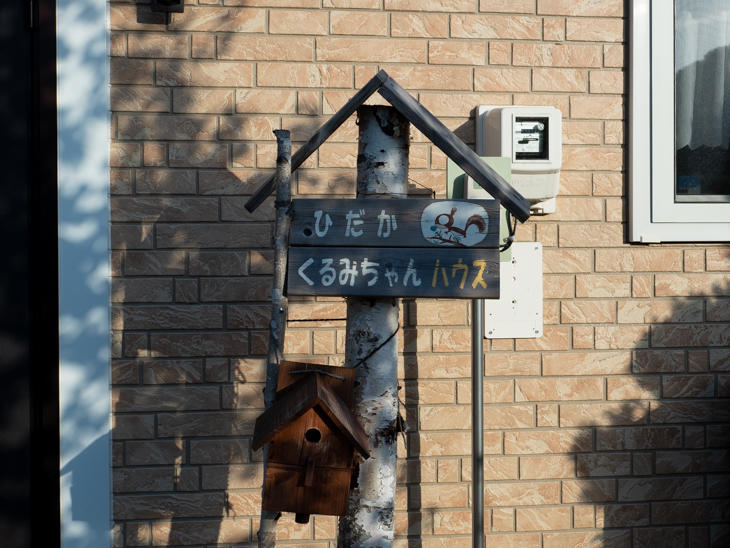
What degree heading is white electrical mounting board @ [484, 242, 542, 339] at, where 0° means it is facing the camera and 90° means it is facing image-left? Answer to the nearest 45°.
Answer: approximately 0°

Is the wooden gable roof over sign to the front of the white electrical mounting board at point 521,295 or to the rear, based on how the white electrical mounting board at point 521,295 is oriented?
to the front

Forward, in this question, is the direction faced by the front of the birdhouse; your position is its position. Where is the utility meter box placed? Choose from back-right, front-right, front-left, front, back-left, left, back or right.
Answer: back-left

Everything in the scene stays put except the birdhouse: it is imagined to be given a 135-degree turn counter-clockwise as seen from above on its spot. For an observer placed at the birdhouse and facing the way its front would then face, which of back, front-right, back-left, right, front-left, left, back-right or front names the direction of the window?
front

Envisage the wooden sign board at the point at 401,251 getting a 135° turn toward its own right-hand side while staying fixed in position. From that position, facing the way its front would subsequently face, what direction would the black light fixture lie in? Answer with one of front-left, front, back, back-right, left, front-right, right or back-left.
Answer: front

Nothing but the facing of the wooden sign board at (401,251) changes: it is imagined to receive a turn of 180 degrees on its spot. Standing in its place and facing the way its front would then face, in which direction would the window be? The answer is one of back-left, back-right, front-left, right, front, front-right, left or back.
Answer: front-right

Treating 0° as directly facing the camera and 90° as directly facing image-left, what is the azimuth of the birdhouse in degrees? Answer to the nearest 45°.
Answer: approximately 0°
